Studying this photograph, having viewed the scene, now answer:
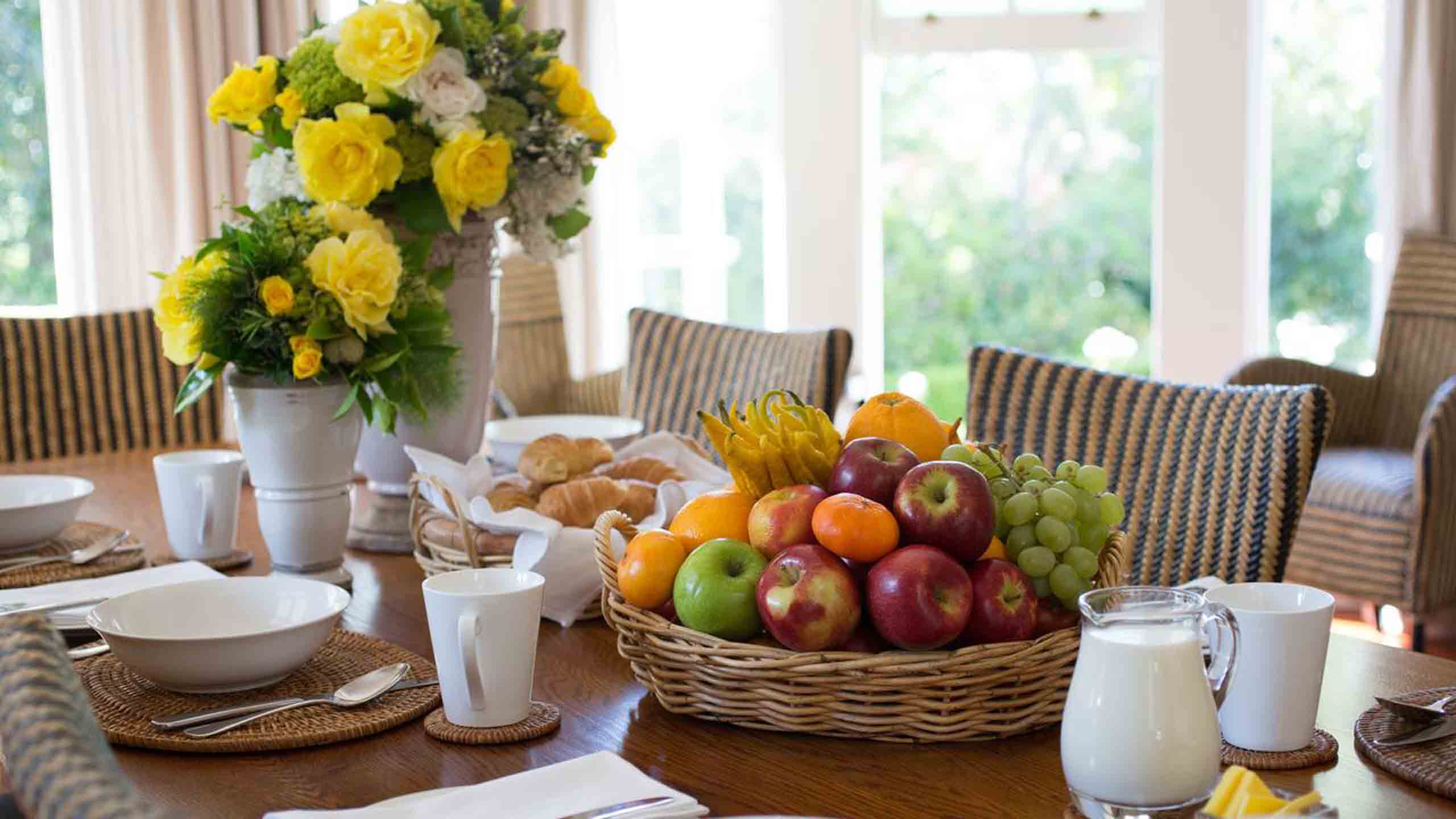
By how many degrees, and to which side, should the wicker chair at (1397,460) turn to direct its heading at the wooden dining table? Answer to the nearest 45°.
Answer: approximately 45° to its left

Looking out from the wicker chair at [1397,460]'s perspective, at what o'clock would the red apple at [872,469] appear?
The red apple is roughly at 11 o'clock from the wicker chair.

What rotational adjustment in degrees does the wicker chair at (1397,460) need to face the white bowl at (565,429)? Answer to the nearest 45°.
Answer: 0° — it already faces it

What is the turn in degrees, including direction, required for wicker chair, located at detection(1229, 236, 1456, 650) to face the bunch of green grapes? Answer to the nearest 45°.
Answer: approximately 45° to its left

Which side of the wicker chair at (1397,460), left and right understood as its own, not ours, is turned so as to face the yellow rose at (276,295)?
front

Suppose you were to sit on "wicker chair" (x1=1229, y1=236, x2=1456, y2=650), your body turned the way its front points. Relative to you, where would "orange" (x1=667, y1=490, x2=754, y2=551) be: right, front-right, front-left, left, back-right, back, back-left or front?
front-left

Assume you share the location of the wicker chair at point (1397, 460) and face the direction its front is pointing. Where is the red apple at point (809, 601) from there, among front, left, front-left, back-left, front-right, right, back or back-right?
front-left

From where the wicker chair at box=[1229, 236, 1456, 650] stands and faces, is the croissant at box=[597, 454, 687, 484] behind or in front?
in front

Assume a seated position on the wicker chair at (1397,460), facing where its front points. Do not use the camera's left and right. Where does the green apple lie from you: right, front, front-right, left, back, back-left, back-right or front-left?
front-left

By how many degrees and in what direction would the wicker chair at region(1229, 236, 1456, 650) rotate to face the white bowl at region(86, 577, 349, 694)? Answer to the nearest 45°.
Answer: approximately 45° to its left

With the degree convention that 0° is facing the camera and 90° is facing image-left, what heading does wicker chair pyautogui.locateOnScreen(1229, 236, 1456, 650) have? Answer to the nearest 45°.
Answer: approximately 45°
